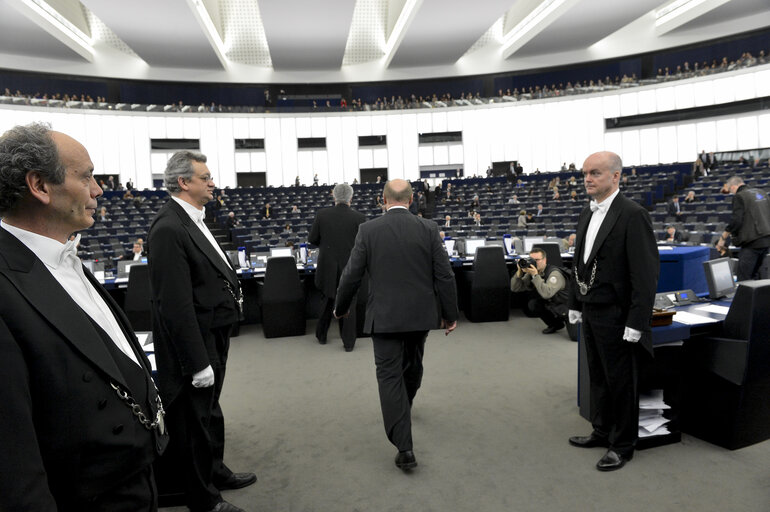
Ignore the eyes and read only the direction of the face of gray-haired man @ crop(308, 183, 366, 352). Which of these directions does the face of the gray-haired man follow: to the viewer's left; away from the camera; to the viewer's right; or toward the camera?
away from the camera

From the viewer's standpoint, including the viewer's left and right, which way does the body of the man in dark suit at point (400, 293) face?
facing away from the viewer

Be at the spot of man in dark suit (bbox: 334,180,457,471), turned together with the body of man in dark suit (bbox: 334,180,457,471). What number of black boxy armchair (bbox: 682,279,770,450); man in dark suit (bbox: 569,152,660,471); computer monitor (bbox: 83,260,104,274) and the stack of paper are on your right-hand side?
3

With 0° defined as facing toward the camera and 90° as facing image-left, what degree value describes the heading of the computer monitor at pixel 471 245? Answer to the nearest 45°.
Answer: approximately 0°

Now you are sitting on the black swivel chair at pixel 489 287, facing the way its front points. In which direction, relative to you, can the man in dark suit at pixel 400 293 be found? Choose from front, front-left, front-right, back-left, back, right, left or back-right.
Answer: back

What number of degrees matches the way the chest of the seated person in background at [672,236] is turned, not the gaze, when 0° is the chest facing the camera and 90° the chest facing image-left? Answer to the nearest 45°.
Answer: approximately 45°

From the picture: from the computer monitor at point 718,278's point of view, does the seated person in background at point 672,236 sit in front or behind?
behind

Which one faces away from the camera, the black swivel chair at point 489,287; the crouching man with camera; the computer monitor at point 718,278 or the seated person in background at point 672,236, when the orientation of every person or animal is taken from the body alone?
the black swivel chair

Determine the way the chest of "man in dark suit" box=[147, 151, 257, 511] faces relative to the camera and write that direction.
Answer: to the viewer's right

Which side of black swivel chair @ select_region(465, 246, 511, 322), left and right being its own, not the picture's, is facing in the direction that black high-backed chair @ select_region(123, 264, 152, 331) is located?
left

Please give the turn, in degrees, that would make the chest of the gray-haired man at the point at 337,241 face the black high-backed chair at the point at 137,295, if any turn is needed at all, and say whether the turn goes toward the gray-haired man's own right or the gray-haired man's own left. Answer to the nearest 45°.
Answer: approximately 90° to the gray-haired man's own left

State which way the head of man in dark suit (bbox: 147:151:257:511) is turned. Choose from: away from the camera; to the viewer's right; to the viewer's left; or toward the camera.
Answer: to the viewer's right
